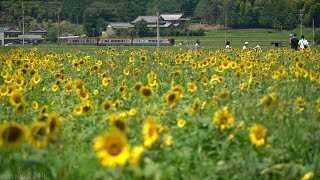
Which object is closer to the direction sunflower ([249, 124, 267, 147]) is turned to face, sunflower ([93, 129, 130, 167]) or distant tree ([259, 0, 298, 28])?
the sunflower

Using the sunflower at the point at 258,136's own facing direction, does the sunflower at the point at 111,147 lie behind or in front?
in front

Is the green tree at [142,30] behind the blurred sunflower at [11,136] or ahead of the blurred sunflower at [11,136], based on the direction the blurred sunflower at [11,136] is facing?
behind

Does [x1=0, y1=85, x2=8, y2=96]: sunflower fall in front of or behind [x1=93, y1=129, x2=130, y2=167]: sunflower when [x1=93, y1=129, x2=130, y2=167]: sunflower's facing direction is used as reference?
behind

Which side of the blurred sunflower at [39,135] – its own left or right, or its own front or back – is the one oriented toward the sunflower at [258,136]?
left

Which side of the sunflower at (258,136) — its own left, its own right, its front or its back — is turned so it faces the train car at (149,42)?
back

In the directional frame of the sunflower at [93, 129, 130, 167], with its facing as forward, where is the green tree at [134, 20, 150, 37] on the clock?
The green tree is roughly at 6 o'clock from the sunflower.
